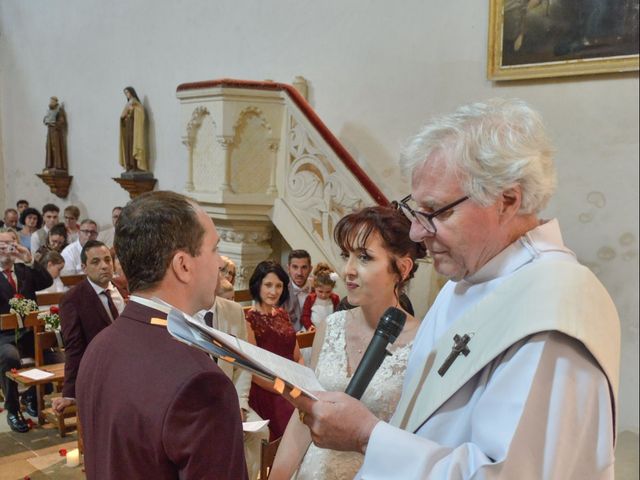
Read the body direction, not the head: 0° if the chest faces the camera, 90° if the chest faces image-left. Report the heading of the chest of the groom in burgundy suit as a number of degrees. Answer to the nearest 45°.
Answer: approximately 225°

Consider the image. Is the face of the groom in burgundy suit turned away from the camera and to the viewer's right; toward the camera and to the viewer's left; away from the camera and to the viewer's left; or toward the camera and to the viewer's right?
away from the camera and to the viewer's right

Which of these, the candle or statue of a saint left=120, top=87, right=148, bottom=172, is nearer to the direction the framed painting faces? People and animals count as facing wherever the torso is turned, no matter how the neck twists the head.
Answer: the candle

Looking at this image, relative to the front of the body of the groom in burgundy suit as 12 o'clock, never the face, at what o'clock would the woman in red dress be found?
The woman in red dress is roughly at 11 o'clock from the groom in burgundy suit.

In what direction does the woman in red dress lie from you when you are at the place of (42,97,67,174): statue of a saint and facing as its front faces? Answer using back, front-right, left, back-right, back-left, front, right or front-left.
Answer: front-left

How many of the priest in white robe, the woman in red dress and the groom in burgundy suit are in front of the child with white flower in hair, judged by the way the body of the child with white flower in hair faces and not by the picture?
3

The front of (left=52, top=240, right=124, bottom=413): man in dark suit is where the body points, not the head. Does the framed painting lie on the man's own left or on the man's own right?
on the man's own left

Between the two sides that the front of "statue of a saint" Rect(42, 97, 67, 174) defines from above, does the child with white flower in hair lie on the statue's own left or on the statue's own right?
on the statue's own left

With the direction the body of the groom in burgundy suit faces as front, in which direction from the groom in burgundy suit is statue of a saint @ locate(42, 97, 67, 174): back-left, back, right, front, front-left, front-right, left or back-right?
front-left

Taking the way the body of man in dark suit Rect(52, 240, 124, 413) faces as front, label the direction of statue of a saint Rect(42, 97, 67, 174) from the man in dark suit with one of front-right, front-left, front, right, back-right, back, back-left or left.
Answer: back-left
